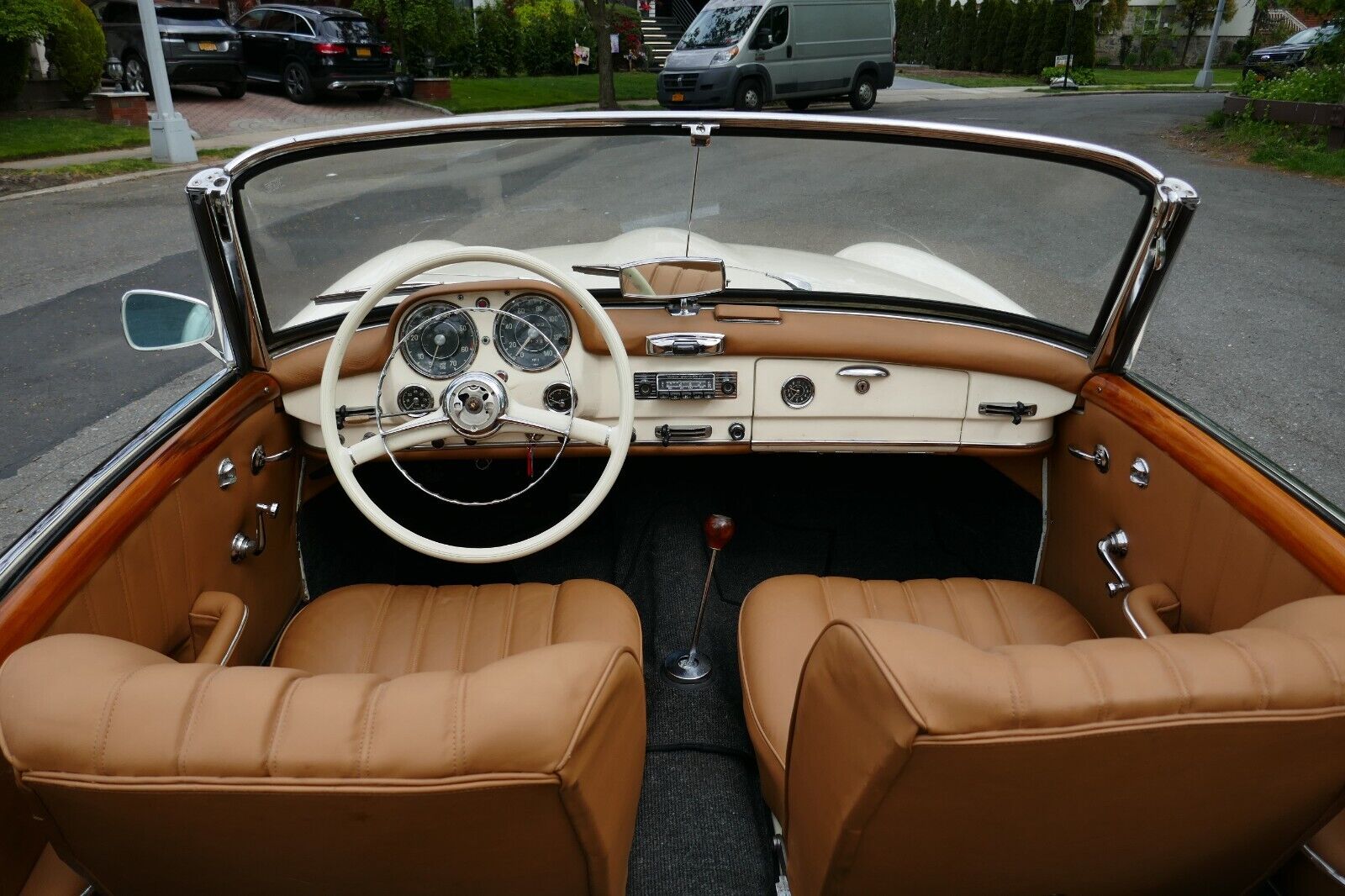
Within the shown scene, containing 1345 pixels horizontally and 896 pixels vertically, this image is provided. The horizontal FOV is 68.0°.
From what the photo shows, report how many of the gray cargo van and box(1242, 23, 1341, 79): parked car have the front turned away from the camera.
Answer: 0

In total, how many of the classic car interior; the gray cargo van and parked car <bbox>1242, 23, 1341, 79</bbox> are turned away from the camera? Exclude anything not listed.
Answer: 1

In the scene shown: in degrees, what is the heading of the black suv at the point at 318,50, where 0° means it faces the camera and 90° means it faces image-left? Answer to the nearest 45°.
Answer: approximately 135°

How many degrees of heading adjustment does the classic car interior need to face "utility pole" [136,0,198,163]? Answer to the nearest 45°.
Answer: approximately 45° to its left

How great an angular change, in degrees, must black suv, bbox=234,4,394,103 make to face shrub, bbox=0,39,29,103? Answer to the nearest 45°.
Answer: approximately 90° to its left

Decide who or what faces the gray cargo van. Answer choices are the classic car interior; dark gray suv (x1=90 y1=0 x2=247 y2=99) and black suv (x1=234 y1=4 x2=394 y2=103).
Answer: the classic car interior

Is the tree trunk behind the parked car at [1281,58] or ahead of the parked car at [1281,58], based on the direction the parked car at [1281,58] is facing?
ahead

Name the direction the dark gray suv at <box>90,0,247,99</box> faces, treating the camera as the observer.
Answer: facing away from the viewer and to the left of the viewer

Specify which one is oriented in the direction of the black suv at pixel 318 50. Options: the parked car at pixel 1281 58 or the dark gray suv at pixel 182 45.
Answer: the parked car

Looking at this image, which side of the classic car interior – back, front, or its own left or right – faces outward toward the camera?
back

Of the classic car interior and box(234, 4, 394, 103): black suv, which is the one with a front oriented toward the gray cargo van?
the classic car interior

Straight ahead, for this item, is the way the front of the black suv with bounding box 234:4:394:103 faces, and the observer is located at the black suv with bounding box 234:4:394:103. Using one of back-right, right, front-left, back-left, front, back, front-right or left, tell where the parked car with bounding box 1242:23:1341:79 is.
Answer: back-right

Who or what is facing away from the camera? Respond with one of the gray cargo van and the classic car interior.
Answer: the classic car interior

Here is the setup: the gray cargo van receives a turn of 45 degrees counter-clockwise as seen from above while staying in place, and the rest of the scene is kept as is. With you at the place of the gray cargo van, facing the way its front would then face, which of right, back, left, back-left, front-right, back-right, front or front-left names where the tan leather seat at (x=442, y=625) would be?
front

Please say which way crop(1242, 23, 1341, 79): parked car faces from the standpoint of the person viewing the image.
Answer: facing the viewer and to the left of the viewer

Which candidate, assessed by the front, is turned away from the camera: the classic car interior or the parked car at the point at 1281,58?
the classic car interior

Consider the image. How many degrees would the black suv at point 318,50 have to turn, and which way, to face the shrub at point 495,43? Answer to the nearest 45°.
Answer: approximately 90° to its right

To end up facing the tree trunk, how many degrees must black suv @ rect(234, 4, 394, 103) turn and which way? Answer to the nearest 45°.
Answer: approximately 135° to its right

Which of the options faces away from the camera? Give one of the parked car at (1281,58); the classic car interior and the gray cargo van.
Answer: the classic car interior
